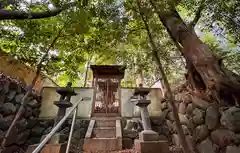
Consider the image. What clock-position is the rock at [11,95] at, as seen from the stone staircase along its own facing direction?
The rock is roughly at 3 o'clock from the stone staircase.

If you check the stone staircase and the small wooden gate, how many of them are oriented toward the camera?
2

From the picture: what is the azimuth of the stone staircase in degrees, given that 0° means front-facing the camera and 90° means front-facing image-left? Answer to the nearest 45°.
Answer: approximately 0°

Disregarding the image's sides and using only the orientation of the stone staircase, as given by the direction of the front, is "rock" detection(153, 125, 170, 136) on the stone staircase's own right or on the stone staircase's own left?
on the stone staircase's own left

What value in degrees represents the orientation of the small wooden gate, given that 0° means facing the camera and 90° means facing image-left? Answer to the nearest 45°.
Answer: approximately 0°

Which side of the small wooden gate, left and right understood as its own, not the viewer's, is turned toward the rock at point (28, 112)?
right

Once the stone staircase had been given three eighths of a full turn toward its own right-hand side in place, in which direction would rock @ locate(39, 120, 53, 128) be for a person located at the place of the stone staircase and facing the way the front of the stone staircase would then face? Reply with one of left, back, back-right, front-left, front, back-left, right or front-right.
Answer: front
